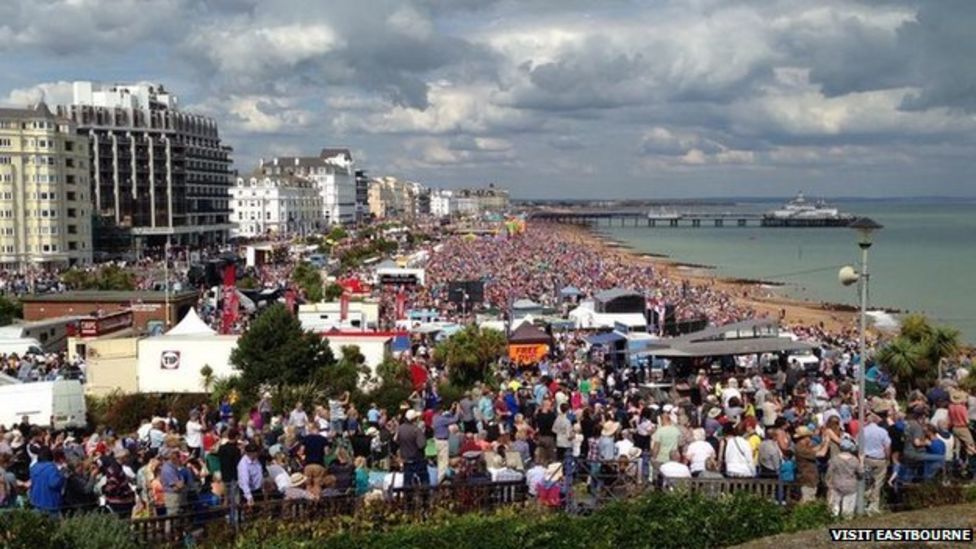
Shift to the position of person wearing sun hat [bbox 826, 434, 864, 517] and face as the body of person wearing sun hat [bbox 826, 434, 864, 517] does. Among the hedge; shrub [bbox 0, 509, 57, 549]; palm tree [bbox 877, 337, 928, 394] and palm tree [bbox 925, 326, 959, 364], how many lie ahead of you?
2

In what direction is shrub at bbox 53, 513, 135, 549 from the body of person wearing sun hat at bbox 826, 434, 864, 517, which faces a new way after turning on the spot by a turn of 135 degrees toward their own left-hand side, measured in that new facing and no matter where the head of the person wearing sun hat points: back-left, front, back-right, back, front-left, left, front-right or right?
front

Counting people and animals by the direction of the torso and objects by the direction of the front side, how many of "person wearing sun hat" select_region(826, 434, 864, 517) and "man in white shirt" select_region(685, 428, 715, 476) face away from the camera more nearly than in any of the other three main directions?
2

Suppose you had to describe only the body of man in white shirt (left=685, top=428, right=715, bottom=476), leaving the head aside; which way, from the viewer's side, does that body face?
away from the camera

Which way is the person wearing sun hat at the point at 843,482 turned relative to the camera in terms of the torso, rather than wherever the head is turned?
away from the camera

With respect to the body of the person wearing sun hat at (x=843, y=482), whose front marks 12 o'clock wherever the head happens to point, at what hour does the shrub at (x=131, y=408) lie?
The shrub is roughly at 10 o'clock from the person wearing sun hat.

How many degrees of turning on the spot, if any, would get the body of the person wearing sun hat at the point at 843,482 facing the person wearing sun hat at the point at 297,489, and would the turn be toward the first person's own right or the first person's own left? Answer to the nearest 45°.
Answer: approximately 90° to the first person's own left

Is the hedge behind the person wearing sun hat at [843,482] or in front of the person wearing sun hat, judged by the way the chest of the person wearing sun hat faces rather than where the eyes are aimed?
behind

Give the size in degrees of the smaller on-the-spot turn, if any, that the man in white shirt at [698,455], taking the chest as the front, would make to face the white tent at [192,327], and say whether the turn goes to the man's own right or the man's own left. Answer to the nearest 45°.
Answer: approximately 45° to the man's own left

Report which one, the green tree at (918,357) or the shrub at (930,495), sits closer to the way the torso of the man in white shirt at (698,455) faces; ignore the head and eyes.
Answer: the green tree

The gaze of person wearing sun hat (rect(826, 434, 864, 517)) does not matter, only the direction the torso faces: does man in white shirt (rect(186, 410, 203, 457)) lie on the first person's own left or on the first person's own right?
on the first person's own left

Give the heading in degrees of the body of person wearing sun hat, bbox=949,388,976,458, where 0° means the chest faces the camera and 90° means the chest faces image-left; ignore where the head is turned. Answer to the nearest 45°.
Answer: approximately 135°

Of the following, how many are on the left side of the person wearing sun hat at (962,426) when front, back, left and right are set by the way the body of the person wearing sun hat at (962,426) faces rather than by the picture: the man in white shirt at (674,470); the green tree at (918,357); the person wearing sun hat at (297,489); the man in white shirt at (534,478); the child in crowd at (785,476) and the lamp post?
5

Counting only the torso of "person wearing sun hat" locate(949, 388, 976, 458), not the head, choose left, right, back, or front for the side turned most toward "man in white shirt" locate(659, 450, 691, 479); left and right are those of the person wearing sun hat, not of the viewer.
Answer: left
